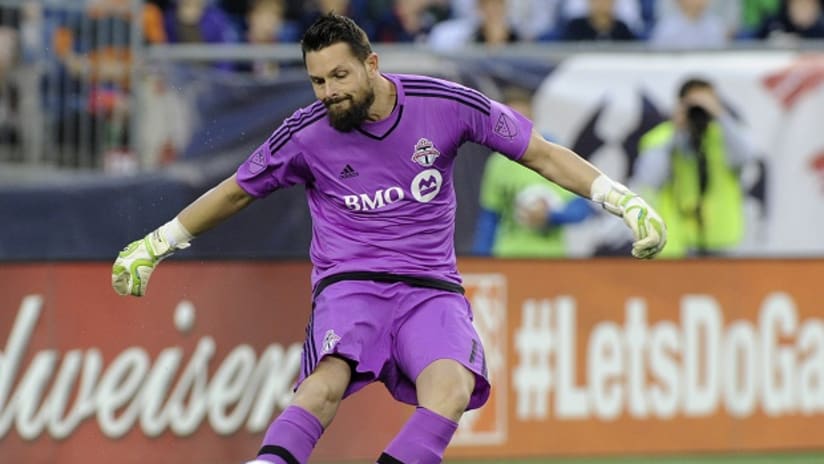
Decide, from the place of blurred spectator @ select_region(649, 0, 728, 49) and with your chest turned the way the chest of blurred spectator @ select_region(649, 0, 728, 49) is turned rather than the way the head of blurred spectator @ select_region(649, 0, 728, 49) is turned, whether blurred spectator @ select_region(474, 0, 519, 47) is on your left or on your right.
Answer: on your right

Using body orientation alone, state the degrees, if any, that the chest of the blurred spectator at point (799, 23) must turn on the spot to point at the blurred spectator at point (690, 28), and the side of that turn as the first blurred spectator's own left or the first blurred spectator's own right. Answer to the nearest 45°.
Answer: approximately 45° to the first blurred spectator's own right

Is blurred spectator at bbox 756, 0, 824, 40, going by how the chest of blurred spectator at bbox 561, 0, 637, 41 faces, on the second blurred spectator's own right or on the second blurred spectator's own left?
on the second blurred spectator's own left

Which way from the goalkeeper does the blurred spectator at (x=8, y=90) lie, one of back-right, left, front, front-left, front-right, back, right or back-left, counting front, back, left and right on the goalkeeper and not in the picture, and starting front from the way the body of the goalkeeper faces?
back-right

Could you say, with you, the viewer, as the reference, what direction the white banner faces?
facing the viewer

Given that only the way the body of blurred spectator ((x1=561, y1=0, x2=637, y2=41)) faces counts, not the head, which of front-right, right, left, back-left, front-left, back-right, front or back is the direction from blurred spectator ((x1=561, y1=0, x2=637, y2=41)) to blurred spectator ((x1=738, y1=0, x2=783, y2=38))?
back-left

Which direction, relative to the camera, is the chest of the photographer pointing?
toward the camera
